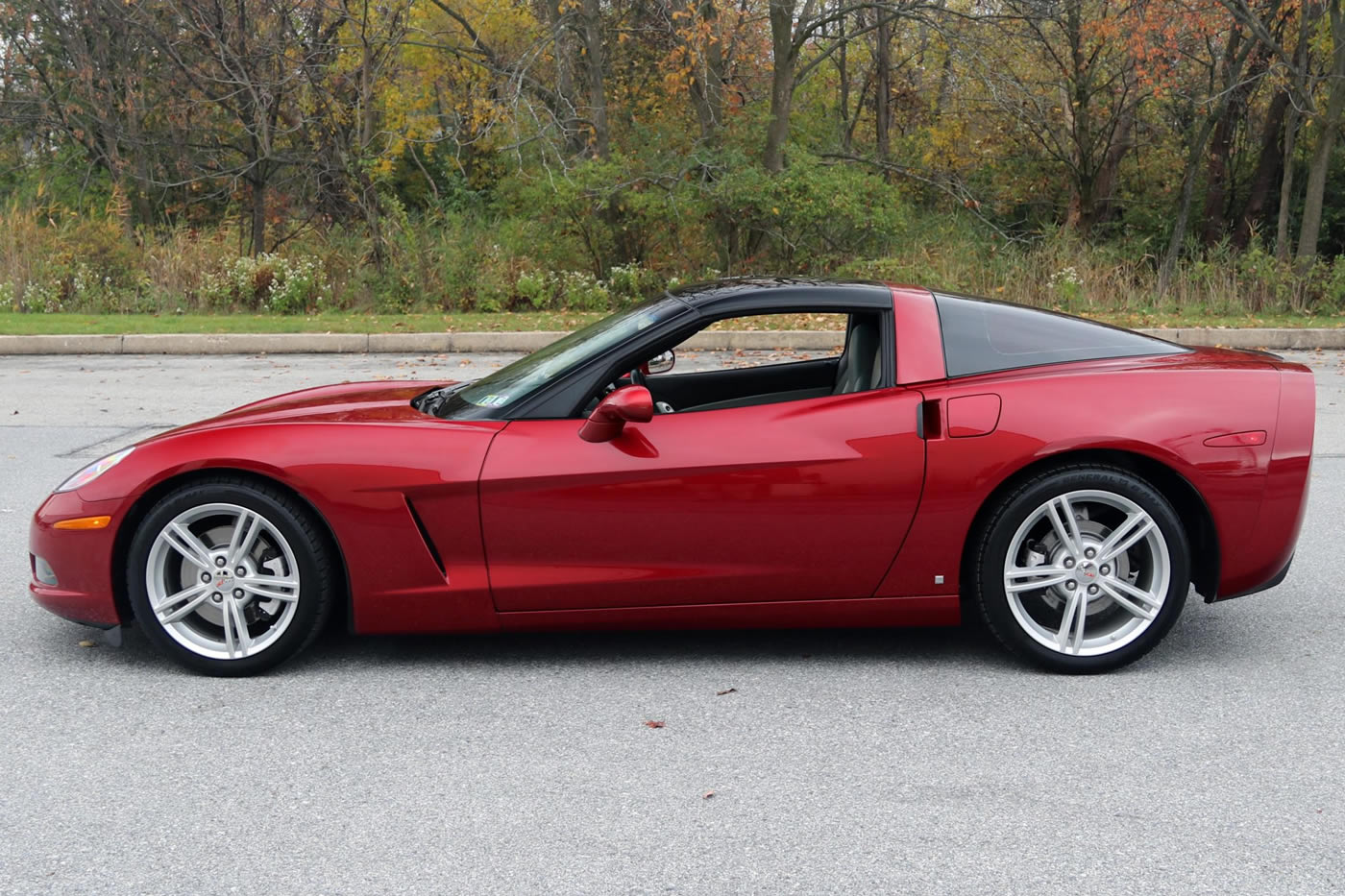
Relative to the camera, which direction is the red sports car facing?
to the viewer's left

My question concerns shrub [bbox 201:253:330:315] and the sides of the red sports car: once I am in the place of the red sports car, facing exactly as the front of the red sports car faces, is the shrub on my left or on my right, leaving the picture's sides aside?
on my right
